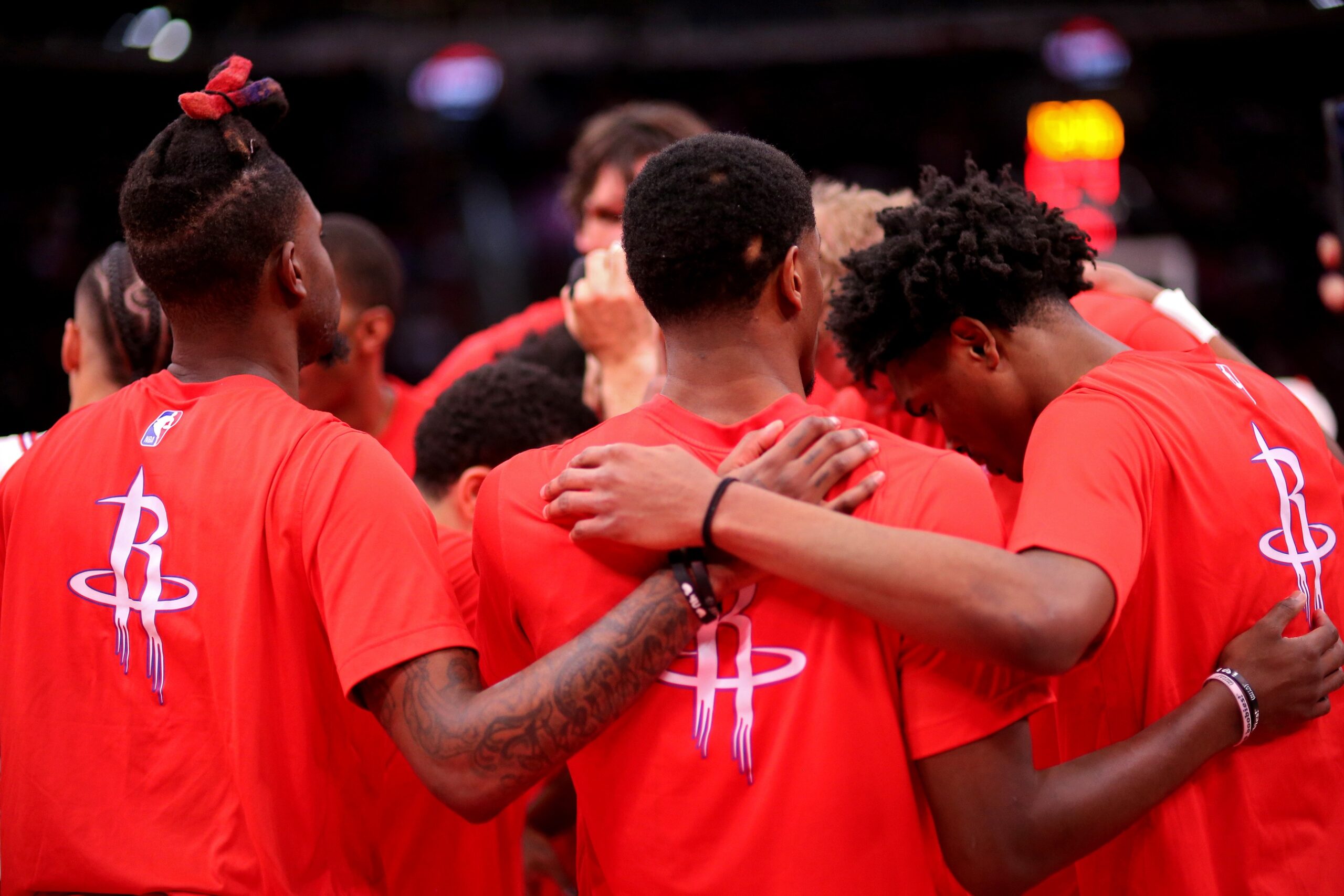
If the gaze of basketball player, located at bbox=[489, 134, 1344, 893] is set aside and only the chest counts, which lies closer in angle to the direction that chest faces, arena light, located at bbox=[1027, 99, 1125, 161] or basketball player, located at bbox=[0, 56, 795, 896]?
the arena light

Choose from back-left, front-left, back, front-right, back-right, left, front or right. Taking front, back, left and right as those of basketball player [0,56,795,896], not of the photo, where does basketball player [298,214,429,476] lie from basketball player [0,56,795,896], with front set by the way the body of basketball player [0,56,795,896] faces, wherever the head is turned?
front-left

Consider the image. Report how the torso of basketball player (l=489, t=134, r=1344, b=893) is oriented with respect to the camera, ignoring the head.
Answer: away from the camera

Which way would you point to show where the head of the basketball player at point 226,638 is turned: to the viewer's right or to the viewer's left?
to the viewer's right

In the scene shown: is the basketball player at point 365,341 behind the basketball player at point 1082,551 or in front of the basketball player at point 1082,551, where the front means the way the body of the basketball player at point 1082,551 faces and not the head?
in front

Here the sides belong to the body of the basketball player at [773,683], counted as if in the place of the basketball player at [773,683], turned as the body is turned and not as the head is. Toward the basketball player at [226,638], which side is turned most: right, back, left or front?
left

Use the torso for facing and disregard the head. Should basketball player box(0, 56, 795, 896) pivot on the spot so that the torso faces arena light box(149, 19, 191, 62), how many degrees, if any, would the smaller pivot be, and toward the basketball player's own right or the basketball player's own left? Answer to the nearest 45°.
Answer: approximately 45° to the basketball player's own left
